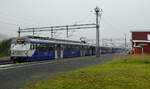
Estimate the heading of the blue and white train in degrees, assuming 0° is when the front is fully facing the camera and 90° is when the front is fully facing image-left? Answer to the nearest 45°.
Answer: approximately 45°

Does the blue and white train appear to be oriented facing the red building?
no
